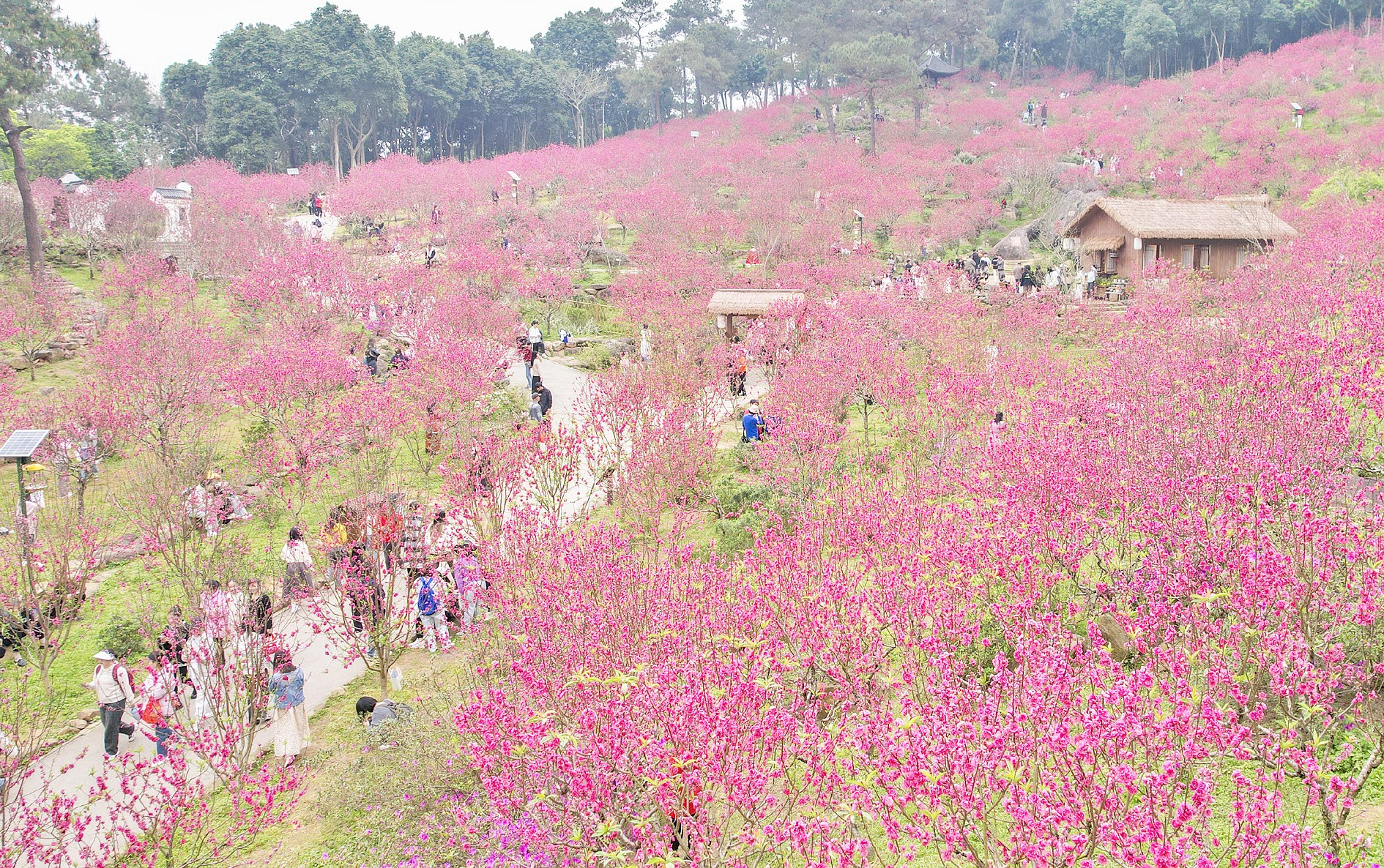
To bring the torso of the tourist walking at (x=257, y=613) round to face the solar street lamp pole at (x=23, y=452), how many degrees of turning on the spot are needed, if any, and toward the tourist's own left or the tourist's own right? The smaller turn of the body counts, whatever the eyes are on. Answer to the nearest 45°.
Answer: approximately 90° to the tourist's own right

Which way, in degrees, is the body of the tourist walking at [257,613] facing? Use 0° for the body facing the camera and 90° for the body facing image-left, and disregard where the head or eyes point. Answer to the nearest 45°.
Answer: approximately 45°

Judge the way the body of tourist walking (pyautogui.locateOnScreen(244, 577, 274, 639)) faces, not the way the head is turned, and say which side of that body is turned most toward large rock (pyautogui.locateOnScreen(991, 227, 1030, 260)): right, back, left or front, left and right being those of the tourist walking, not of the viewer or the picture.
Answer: back

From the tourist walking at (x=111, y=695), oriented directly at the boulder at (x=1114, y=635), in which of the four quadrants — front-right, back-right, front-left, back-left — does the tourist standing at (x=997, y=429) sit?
front-left
